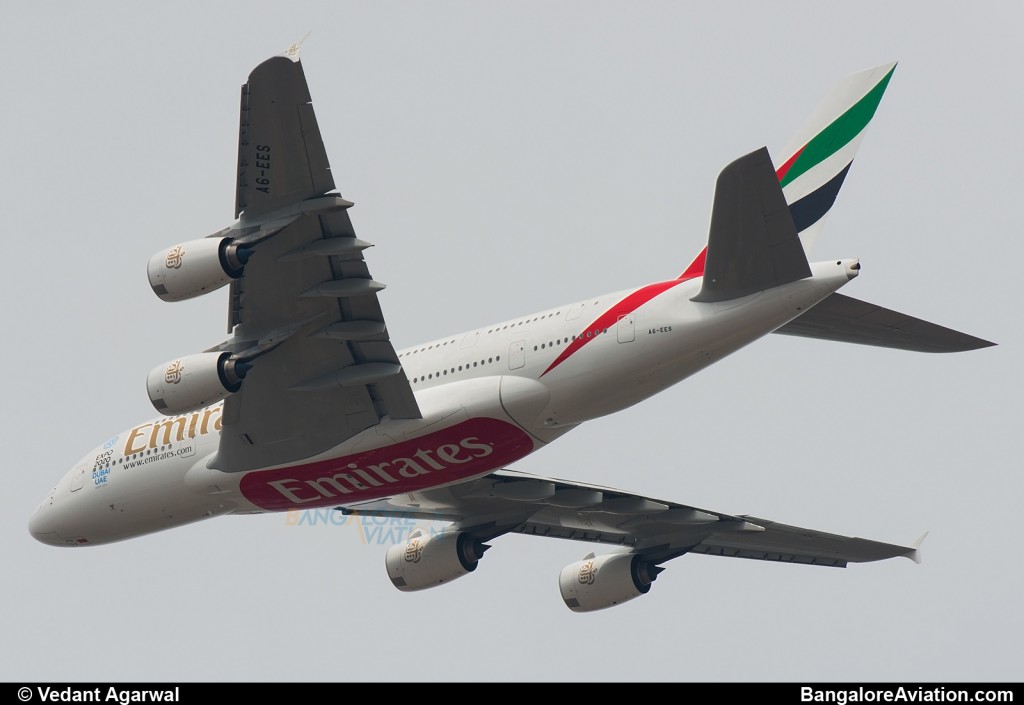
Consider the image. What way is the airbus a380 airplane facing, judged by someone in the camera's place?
facing away from the viewer and to the left of the viewer
